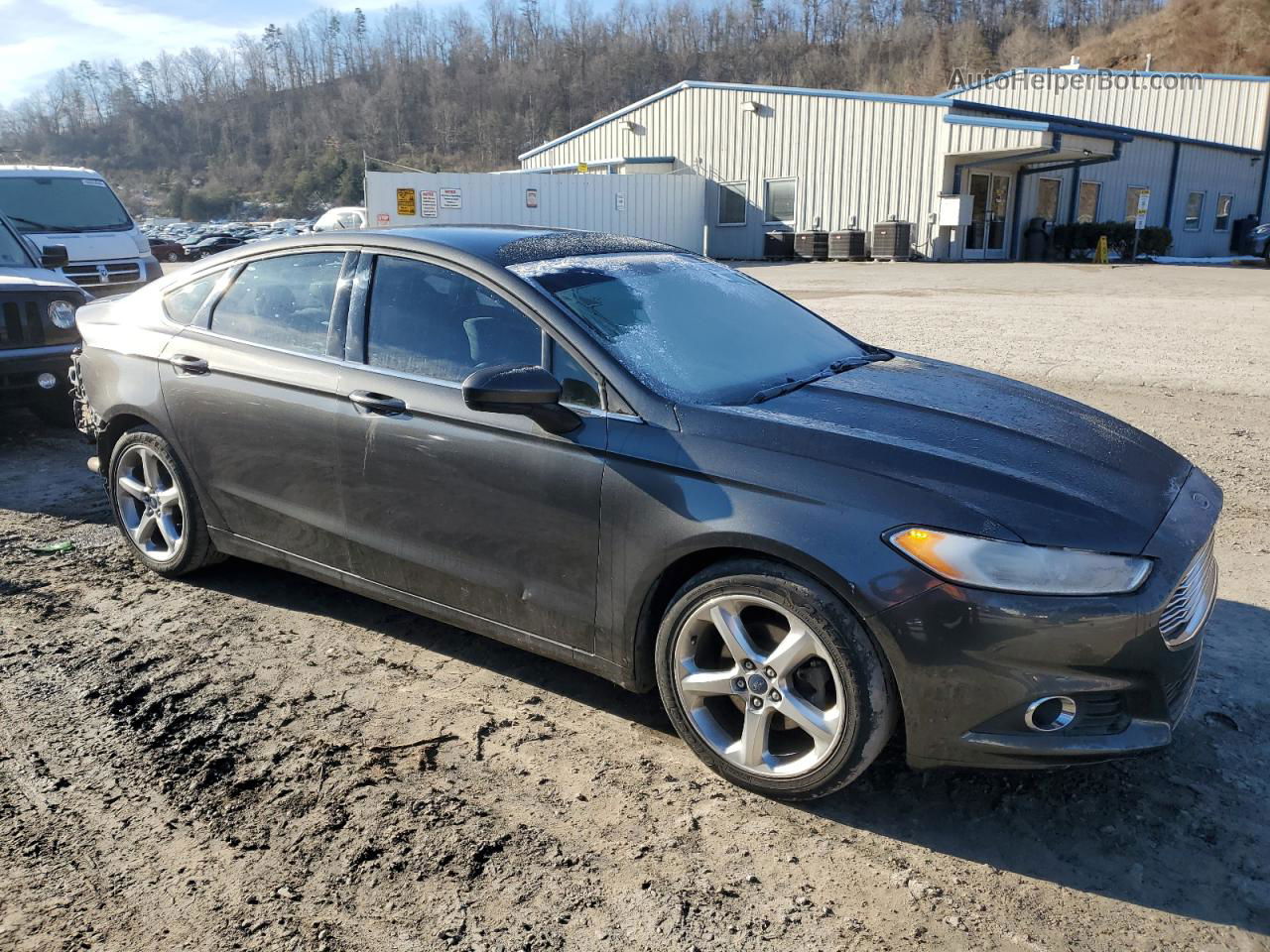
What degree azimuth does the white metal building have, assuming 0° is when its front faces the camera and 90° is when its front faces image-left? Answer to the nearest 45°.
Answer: approximately 315°

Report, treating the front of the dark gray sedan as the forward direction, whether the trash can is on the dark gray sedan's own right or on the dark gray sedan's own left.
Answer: on the dark gray sedan's own left

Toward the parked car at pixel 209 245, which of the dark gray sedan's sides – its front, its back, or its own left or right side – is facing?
back

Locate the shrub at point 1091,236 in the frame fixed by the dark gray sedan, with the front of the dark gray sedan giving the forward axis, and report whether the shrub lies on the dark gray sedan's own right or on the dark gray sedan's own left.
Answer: on the dark gray sedan's own left

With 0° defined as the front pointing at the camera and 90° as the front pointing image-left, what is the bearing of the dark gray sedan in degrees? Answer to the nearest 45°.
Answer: approximately 315°

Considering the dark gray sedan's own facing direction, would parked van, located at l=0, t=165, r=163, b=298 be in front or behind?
behind

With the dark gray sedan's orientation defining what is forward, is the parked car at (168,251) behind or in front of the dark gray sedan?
behind

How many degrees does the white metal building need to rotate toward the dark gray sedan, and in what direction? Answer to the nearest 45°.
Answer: approximately 45° to its right
